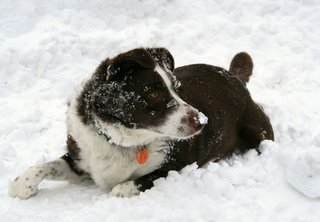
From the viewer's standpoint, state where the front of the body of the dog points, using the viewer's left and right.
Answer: facing the viewer and to the left of the viewer
